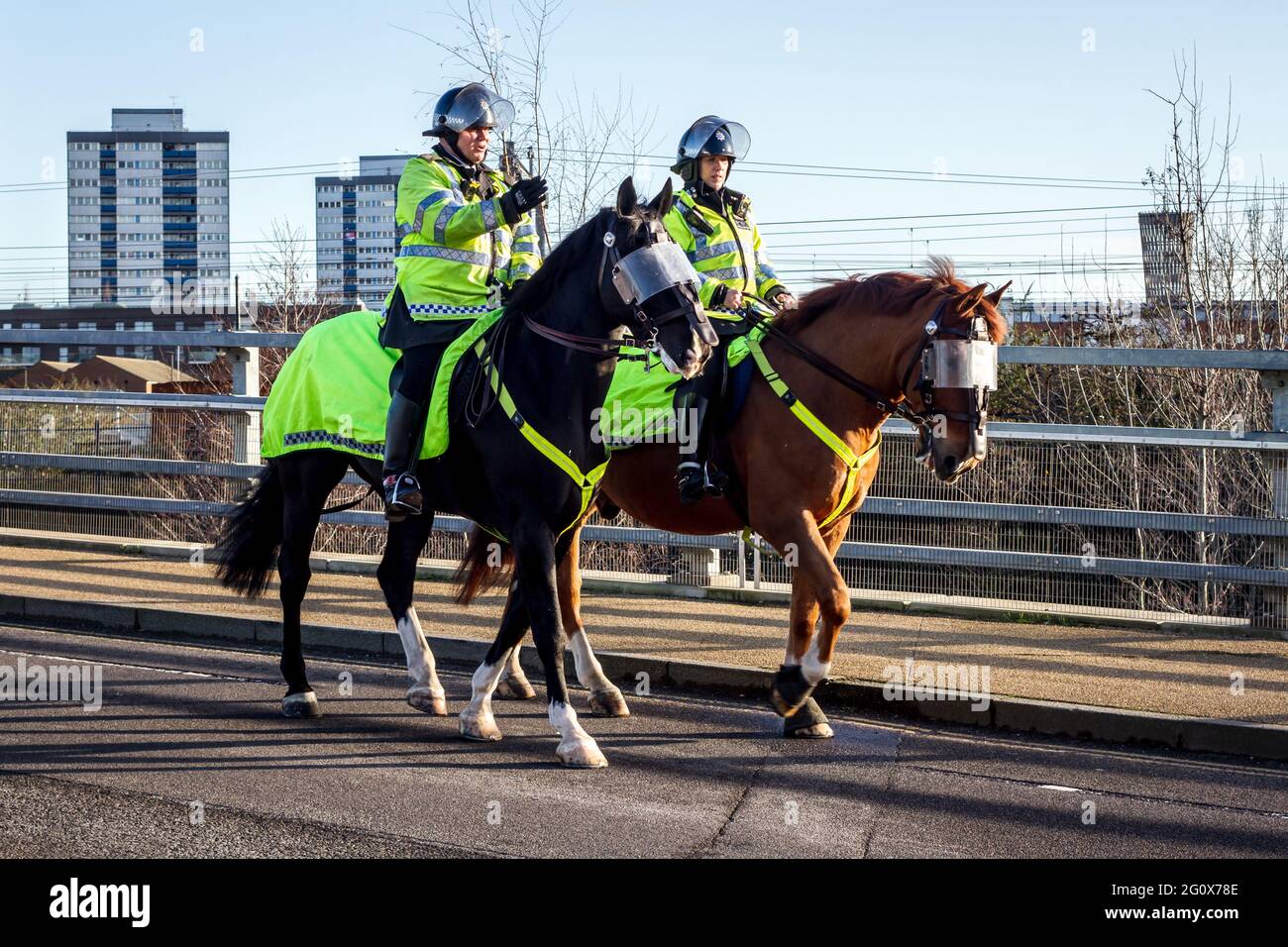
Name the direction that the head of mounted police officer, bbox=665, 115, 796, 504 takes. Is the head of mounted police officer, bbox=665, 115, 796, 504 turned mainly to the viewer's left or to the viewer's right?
to the viewer's right

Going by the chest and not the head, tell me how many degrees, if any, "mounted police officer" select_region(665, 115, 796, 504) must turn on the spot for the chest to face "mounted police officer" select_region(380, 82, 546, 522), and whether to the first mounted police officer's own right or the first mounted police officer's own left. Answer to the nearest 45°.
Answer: approximately 90° to the first mounted police officer's own right

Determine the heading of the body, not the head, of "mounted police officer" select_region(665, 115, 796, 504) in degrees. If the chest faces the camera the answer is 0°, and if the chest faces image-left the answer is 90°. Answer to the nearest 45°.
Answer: approximately 315°

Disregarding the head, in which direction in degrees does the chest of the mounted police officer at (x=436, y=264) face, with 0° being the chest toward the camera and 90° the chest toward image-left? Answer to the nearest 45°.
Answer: approximately 315°

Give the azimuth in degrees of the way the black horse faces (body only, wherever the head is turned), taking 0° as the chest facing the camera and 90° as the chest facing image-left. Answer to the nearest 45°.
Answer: approximately 315°

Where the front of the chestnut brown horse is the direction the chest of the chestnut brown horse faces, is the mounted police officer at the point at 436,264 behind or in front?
behind
